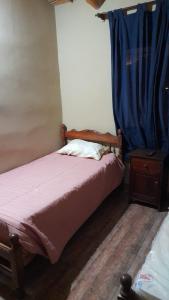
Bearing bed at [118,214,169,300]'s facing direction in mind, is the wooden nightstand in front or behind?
behind

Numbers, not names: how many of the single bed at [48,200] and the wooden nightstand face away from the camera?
0

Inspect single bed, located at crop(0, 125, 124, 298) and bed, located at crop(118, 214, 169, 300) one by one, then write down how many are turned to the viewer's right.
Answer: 0

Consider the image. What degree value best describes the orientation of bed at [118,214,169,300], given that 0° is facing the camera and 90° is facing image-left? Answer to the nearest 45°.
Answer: approximately 45°

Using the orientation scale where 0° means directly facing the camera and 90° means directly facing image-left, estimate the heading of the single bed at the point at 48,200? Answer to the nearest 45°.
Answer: approximately 45°
